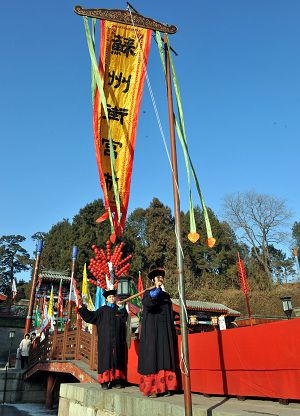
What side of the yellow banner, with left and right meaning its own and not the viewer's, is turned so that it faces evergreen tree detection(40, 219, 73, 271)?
back

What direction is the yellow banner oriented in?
toward the camera

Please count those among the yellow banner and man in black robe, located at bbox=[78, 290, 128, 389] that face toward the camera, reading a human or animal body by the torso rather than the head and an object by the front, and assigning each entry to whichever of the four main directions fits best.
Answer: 2

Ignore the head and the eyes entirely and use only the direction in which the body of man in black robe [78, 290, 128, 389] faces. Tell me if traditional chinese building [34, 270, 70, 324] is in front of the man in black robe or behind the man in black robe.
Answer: behind

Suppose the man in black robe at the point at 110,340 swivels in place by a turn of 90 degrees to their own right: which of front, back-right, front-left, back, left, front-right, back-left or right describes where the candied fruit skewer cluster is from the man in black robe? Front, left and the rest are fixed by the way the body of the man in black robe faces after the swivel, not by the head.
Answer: right

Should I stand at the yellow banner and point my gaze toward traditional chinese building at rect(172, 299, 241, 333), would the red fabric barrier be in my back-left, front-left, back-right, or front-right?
front-right

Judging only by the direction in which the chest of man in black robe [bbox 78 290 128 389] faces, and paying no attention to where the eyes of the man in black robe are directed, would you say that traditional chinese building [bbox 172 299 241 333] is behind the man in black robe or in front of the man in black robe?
behind
